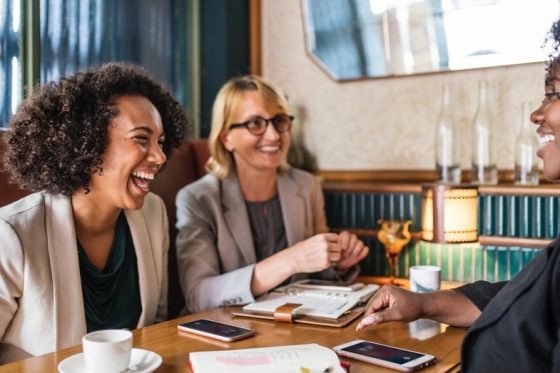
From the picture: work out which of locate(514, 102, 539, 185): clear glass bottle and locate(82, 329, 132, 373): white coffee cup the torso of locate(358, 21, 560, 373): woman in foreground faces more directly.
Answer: the white coffee cup

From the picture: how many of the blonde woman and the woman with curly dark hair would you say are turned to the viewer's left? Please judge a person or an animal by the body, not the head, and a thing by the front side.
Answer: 0

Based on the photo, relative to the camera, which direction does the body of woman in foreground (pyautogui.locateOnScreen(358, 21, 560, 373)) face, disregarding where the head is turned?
to the viewer's left

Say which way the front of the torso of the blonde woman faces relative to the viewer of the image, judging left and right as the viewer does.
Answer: facing the viewer and to the right of the viewer

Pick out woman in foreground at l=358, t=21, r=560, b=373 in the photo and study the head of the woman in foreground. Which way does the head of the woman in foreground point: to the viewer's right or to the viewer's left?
to the viewer's left

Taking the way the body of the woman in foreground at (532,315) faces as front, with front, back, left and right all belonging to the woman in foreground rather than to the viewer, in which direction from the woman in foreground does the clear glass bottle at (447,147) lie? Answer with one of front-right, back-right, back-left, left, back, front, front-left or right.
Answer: right

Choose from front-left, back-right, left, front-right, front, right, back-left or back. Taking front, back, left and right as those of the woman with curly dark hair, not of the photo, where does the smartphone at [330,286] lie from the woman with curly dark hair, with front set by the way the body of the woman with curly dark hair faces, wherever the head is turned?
front-left

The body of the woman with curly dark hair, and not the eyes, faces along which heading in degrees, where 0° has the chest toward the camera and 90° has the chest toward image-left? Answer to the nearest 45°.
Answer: approximately 315°

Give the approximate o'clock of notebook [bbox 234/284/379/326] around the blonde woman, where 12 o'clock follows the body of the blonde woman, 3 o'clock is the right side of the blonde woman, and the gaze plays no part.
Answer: The notebook is roughly at 1 o'clock from the blonde woman.

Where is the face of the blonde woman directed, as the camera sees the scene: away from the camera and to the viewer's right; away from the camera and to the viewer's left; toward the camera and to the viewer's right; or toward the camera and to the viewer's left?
toward the camera and to the viewer's right

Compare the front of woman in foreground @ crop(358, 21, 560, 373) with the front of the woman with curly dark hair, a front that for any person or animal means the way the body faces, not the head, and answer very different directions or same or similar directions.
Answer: very different directions

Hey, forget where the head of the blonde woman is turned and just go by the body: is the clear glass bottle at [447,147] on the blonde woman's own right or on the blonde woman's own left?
on the blonde woman's own left

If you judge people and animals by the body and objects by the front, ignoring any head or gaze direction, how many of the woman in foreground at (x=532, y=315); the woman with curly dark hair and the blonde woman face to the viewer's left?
1
